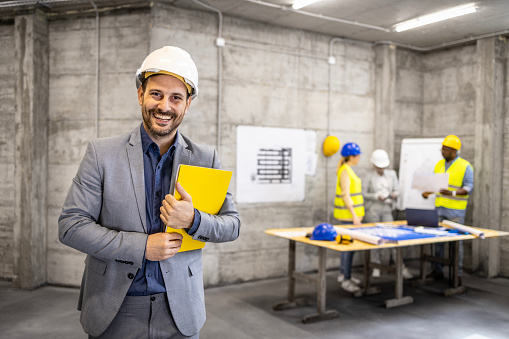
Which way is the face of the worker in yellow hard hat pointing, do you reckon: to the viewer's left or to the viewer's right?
to the viewer's left

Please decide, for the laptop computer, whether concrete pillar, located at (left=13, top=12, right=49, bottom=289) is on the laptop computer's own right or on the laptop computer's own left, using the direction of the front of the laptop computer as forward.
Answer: on the laptop computer's own left

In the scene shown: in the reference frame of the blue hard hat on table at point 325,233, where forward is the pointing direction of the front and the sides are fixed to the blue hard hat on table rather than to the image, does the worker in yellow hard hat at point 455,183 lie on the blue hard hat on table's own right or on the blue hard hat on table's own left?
on the blue hard hat on table's own right

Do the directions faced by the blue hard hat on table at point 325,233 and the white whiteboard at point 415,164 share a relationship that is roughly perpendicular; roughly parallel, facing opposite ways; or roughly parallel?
roughly perpendicular

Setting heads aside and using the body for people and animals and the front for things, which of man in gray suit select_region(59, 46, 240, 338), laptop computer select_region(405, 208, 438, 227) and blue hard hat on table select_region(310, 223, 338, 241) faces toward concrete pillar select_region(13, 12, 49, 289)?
the blue hard hat on table

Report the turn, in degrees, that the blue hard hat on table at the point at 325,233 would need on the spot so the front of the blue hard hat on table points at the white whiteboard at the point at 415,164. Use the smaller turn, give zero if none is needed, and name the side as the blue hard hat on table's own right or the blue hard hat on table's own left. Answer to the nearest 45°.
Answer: approximately 135° to the blue hard hat on table's own right

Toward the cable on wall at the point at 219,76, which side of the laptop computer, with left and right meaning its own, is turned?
left

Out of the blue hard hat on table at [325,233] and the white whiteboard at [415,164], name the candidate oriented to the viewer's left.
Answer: the blue hard hat on table

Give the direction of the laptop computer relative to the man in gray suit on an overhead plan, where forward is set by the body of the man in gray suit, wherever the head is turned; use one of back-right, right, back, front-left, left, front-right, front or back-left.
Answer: back-left

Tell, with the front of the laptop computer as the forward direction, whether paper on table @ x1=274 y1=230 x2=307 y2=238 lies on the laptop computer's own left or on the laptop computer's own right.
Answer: on the laptop computer's own left

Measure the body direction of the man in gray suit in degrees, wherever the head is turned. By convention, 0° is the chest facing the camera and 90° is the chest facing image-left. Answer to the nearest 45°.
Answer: approximately 0°
